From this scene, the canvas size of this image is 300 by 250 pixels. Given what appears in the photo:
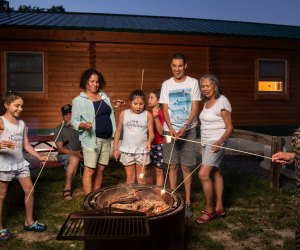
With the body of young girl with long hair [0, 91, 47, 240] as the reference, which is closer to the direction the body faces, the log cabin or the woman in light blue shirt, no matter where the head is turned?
the woman in light blue shirt

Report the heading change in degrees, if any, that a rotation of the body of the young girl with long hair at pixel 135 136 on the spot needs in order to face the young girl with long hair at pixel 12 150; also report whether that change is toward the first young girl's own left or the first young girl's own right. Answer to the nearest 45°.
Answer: approximately 45° to the first young girl's own right

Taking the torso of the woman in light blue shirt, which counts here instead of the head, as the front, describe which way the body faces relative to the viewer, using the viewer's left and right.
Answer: facing the viewer and to the right of the viewer

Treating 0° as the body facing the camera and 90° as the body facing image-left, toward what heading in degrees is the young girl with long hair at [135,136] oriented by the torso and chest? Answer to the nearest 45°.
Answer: approximately 0°

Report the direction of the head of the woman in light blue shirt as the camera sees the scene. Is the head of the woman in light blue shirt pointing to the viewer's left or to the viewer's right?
to the viewer's right

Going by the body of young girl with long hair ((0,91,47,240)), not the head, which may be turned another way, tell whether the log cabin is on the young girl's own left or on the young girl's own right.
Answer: on the young girl's own left

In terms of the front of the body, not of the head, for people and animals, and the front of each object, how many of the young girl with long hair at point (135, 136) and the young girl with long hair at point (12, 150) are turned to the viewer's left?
0

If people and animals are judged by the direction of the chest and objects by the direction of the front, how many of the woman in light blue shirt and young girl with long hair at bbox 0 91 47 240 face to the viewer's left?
0
